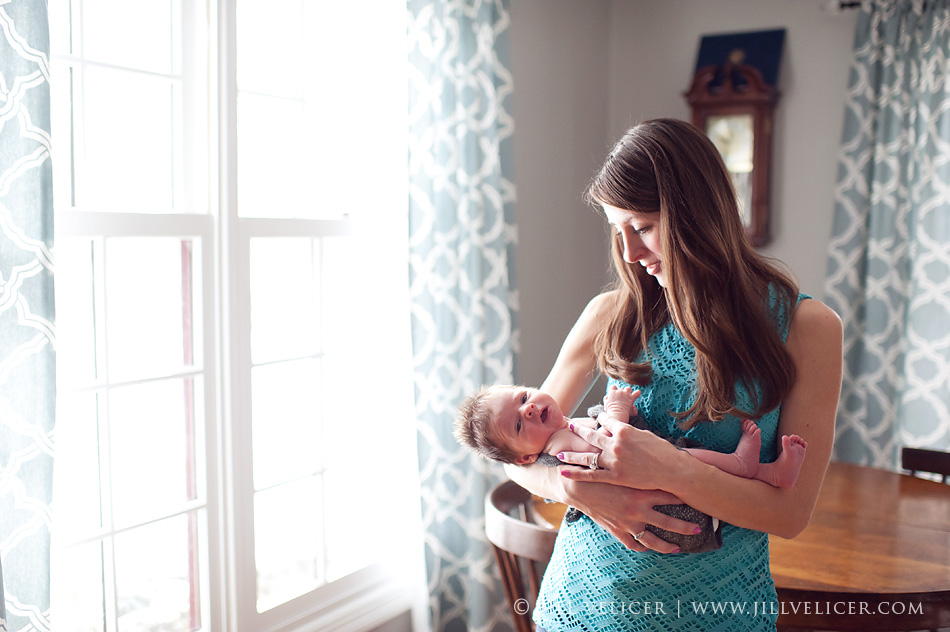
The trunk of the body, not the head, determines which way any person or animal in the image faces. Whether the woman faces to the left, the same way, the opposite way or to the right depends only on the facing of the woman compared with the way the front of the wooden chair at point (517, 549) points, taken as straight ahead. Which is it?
the opposite way

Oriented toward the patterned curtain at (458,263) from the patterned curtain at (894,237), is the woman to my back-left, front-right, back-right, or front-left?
front-left

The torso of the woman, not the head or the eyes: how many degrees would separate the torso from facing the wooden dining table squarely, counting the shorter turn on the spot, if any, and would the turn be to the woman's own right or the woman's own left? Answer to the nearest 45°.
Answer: approximately 180°

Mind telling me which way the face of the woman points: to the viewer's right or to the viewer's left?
to the viewer's left

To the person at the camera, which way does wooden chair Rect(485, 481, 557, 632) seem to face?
facing away from the viewer and to the right of the viewer

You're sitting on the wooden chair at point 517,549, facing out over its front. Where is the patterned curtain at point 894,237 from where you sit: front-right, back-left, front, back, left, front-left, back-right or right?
front

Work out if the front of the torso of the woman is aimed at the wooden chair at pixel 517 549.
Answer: no

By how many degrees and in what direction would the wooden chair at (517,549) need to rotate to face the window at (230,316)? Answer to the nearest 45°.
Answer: approximately 135° to its left

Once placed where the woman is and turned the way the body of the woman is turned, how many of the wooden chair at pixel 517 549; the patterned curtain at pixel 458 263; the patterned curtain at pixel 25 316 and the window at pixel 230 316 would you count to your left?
0

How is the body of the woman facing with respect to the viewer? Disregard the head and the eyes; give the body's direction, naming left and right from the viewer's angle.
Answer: facing the viewer and to the left of the viewer

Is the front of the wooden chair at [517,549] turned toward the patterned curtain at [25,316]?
no

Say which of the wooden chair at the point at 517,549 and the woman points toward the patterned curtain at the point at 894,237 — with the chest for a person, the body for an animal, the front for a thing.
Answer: the wooden chair
